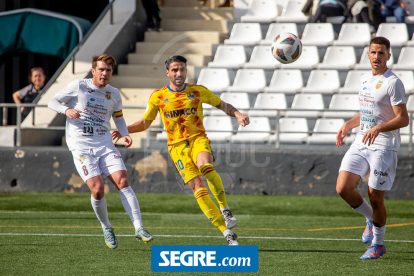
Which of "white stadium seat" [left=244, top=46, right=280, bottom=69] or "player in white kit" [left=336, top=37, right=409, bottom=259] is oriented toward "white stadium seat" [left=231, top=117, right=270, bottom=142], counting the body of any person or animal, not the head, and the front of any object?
"white stadium seat" [left=244, top=46, right=280, bottom=69]

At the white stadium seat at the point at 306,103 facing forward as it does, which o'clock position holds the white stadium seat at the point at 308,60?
the white stadium seat at the point at 308,60 is roughly at 6 o'clock from the white stadium seat at the point at 306,103.

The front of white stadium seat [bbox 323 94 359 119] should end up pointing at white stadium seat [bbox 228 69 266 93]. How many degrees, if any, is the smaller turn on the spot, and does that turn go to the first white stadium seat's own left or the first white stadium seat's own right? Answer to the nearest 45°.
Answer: approximately 90° to the first white stadium seat's own right

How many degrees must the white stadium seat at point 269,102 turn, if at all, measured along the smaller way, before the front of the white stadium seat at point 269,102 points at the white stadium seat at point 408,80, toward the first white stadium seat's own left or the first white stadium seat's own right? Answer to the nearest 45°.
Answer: approximately 90° to the first white stadium seat's own left

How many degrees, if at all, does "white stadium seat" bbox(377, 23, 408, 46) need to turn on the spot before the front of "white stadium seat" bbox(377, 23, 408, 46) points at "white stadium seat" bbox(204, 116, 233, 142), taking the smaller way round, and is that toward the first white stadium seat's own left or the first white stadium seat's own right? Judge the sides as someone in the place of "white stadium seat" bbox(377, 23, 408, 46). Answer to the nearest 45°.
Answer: approximately 45° to the first white stadium seat's own right

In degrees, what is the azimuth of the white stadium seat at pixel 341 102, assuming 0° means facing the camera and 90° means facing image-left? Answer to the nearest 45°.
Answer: approximately 0°

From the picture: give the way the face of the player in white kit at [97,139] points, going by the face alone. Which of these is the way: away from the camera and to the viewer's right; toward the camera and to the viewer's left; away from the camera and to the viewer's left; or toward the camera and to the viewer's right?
toward the camera and to the viewer's right
